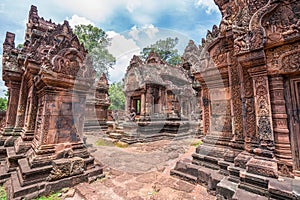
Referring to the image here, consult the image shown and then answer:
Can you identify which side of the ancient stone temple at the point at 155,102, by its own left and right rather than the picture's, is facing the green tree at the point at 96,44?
right

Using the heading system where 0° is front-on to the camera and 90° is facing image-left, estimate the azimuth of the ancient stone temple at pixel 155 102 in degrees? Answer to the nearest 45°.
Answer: approximately 45°

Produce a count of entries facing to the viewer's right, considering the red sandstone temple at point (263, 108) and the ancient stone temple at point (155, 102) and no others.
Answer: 0

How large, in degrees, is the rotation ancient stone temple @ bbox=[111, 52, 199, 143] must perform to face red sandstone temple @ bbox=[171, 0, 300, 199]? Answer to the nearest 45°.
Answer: approximately 45° to its left

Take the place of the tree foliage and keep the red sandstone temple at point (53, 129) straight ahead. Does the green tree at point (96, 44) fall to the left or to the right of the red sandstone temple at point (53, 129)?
right

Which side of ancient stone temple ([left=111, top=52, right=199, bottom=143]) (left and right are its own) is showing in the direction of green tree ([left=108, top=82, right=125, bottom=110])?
right

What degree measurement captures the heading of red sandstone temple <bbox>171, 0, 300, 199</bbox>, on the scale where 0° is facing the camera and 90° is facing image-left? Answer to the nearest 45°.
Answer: approximately 45°

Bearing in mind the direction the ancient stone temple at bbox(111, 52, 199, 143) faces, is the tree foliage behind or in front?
behind

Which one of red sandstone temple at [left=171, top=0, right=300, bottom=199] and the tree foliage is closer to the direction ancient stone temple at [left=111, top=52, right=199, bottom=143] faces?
the red sandstone temple

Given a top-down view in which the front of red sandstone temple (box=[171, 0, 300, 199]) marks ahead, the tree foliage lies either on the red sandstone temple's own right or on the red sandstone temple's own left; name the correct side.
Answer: on the red sandstone temple's own right
